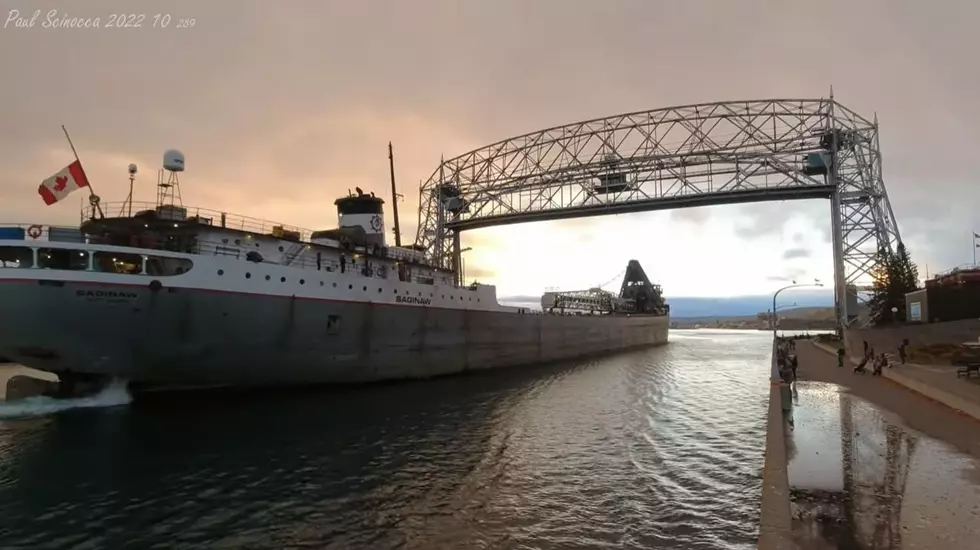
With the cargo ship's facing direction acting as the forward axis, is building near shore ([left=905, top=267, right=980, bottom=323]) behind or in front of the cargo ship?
in front

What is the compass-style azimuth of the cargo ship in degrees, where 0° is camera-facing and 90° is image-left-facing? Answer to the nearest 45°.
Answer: approximately 225°

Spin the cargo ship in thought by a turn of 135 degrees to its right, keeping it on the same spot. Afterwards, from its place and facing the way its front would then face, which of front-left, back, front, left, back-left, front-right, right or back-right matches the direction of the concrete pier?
front-left
